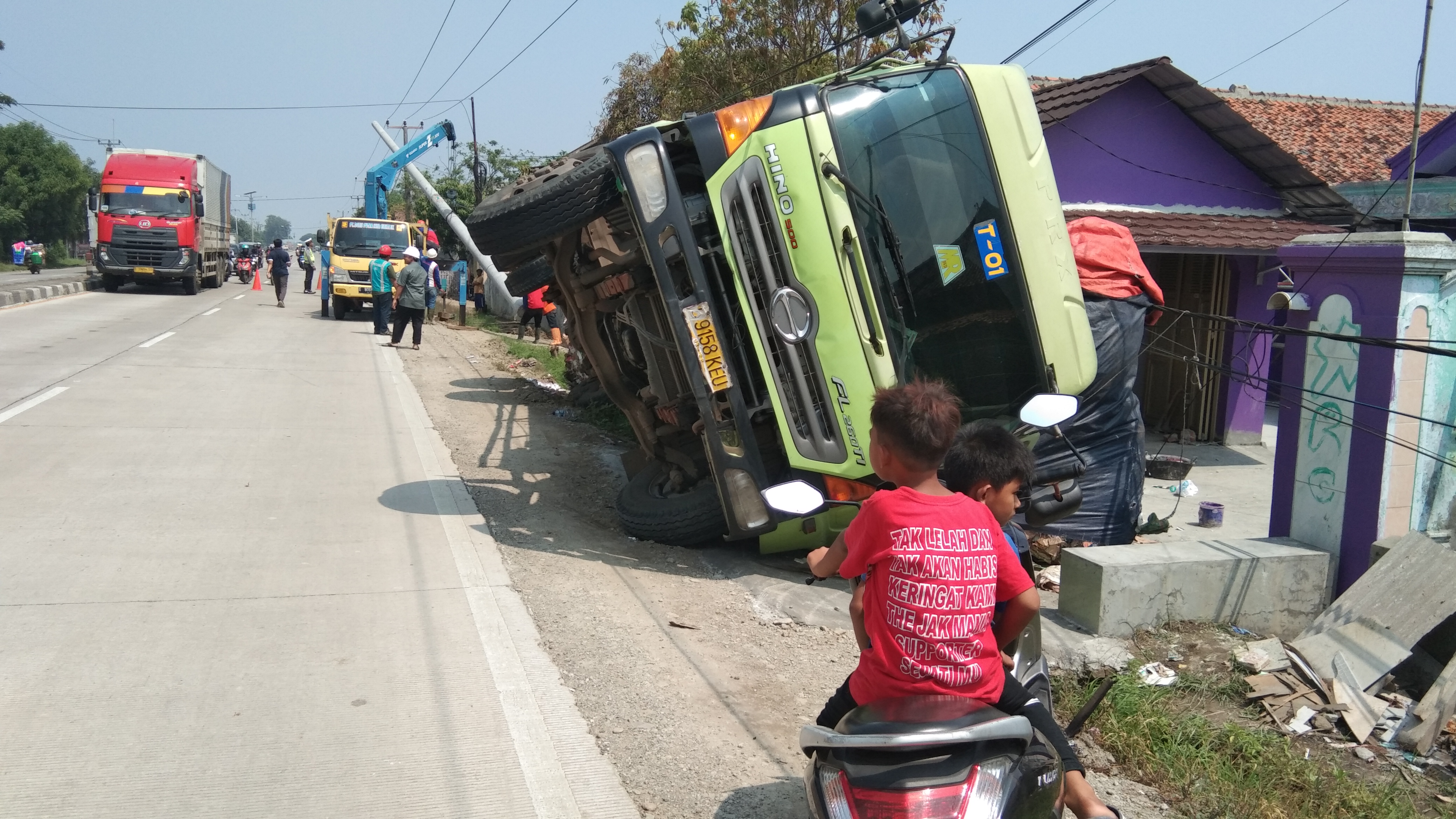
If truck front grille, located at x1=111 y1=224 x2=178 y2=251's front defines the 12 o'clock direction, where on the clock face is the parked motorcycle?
The parked motorcycle is roughly at 12 o'clock from the truck front grille.

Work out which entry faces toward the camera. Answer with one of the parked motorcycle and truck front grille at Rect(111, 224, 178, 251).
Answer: the truck front grille

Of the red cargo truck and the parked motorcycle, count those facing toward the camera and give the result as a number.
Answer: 1

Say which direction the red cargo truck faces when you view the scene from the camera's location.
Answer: facing the viewer

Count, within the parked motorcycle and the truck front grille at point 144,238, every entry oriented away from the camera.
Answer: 1

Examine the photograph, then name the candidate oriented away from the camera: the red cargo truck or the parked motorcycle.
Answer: the parked motorcycle

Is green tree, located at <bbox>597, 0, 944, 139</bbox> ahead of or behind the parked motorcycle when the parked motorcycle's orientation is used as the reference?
ahead

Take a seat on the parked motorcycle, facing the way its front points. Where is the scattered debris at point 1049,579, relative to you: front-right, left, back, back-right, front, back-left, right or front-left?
front

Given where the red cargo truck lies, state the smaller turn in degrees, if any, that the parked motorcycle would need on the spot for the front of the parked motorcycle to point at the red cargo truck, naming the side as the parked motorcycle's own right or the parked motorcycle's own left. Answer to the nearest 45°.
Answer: approximately 45° to the parked motorcycle's own left

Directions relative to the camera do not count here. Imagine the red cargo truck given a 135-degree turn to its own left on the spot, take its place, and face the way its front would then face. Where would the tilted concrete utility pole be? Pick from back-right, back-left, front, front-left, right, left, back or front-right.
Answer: right

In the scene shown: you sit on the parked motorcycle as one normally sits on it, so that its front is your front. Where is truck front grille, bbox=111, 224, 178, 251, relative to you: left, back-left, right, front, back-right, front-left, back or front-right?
front-left

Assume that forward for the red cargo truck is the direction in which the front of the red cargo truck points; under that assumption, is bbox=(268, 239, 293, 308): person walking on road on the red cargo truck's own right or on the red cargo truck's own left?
on the red cargo truck's own left

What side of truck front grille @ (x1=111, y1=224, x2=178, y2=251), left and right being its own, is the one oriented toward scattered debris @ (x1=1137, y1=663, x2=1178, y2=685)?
front

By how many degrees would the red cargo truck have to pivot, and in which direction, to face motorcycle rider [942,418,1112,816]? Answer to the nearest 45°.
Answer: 0° — it already faces them

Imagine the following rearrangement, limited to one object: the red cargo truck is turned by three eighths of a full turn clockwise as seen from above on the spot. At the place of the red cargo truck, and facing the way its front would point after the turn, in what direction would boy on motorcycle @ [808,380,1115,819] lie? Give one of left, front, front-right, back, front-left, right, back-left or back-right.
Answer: back-left

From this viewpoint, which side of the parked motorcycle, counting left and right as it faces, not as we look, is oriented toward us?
back

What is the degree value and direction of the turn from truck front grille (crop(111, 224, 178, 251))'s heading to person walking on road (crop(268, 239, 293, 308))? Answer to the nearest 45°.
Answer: approximately 90° to its left
